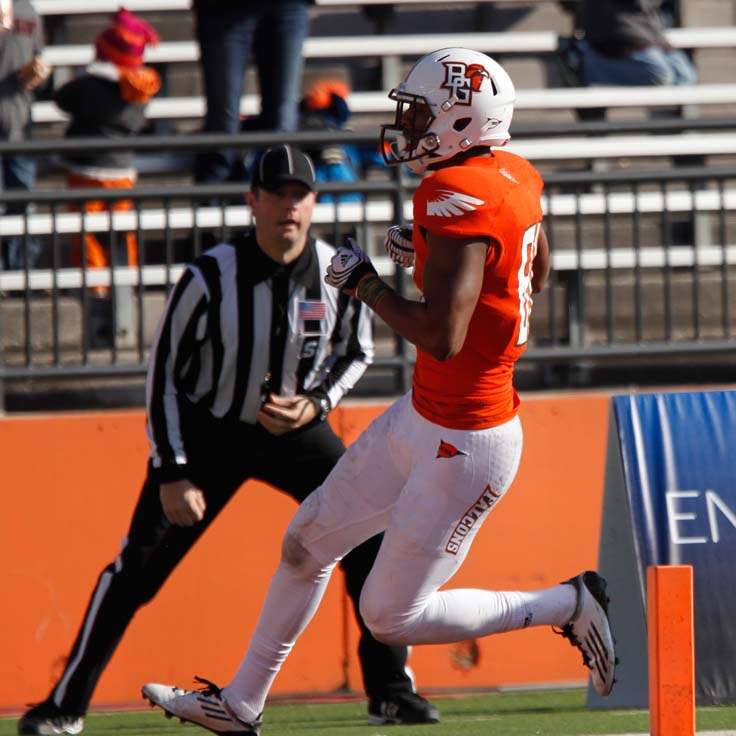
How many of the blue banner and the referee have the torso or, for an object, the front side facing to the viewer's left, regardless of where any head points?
0

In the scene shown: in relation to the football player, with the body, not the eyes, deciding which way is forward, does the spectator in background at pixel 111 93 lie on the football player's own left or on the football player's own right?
on the football player's own right

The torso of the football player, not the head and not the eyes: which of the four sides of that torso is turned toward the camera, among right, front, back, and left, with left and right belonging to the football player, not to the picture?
left

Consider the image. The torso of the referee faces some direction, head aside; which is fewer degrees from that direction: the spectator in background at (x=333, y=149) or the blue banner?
the blue banner

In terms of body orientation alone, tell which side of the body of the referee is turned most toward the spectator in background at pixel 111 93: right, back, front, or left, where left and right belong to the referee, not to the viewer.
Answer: back

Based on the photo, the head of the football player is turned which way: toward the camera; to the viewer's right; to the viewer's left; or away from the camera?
to the viewer's left

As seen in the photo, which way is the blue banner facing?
toward the camera
